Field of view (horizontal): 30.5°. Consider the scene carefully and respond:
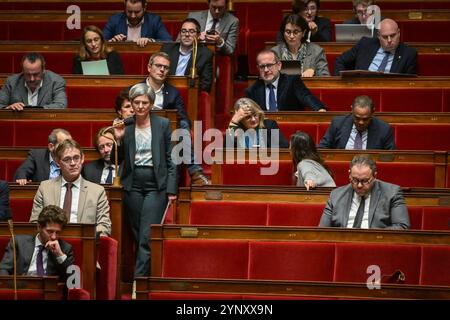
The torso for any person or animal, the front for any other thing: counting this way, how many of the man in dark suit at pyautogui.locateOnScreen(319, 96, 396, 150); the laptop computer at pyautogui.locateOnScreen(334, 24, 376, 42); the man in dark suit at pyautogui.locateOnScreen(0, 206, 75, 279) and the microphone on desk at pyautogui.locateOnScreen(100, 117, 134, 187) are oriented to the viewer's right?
1

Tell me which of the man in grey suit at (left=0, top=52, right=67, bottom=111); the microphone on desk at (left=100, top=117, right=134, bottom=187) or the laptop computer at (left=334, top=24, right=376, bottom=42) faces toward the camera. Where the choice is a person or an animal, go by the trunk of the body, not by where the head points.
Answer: the man in grey suit

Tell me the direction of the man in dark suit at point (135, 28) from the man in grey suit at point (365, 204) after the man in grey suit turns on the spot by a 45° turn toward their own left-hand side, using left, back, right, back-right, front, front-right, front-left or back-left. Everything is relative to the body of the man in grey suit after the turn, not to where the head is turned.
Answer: back

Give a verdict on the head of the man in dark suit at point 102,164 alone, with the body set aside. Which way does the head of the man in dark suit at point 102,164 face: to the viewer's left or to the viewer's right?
to the viewer's right

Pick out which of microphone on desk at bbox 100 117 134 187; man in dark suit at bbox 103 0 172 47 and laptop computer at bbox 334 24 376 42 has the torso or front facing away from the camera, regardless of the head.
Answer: the laptop computer

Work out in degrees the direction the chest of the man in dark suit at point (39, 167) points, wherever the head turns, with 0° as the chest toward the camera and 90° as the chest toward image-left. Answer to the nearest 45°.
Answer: approximately 315°

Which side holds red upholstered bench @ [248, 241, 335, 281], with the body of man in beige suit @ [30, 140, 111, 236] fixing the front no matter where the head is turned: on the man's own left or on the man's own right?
on the man's own left

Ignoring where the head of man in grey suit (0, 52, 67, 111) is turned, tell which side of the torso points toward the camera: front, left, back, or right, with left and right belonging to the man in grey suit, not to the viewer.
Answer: front

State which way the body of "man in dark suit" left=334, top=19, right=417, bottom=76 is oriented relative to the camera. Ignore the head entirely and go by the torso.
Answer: toward the camera

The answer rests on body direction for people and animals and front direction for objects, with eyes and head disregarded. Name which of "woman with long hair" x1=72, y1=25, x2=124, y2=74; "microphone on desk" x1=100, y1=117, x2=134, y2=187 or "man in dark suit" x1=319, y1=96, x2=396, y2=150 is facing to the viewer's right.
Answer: the microphone on desk

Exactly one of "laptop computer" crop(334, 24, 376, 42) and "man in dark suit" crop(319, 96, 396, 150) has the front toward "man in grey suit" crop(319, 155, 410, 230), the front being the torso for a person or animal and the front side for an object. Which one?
the man in dark suit

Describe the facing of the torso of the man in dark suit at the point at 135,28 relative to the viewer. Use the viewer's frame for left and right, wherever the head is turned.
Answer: facing the viewer

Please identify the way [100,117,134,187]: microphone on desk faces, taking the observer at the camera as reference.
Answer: facing to the right of the viewer
